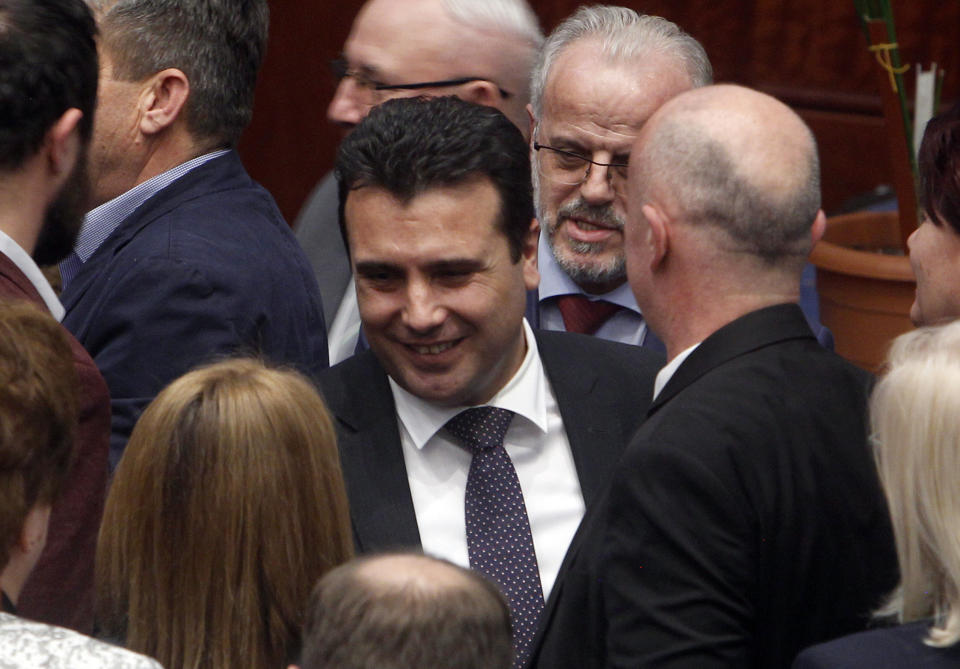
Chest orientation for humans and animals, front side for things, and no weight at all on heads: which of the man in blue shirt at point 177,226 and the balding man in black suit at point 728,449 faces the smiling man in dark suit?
the balding man in black suit

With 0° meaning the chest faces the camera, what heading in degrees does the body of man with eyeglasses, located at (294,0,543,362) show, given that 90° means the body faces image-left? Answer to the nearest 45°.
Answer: approximately 90°

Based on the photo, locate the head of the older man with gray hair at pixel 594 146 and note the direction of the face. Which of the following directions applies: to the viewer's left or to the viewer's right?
to the viewer's right

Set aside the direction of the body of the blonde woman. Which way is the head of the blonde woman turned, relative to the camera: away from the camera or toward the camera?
away from the camera

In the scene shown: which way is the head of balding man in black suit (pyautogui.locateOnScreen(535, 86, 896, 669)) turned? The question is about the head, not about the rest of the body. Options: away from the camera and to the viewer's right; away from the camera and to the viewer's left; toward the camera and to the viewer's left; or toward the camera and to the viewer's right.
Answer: away from the camera and to the viewer's left

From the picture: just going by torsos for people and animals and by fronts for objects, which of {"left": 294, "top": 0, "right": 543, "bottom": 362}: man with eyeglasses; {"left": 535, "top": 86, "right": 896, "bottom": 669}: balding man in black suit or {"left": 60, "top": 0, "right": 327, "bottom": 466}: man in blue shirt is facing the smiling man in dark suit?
the balding man in black suit

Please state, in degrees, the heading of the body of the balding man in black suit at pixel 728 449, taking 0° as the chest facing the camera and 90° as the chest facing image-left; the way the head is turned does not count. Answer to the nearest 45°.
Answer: approximately 135°

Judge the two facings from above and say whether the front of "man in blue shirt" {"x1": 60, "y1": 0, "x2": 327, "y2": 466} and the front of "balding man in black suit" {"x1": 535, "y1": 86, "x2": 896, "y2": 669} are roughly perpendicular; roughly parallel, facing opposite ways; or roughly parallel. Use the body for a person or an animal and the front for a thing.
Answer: roughly perpendicular
